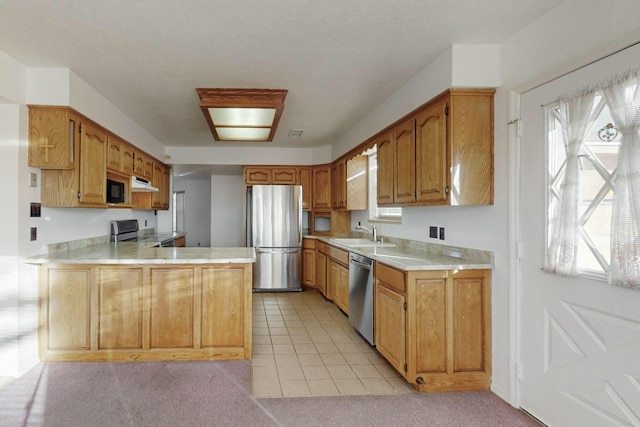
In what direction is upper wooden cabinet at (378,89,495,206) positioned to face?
to the viewer's left

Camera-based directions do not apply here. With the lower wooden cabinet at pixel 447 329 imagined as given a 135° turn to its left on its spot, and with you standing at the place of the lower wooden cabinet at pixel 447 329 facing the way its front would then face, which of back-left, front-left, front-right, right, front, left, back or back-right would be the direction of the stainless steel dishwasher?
back

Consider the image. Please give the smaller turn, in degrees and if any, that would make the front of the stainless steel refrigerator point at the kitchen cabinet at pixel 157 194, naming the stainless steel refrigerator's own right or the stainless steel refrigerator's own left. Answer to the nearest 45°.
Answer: approximately 90° to the stainless steel refrigerator's own right

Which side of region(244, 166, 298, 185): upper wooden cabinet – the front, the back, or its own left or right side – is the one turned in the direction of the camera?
front

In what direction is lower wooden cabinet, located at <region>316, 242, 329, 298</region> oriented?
to the viewer's left

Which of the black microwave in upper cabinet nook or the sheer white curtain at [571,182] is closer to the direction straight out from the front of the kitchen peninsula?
the sheer white curtain

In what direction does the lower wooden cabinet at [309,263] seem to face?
toward the camera

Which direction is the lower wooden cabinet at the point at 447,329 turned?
to the viewer's left

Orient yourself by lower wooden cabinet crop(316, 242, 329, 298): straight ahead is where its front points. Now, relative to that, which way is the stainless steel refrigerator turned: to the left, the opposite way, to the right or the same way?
to the left

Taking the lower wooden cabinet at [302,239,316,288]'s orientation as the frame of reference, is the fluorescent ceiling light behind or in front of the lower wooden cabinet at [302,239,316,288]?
in front

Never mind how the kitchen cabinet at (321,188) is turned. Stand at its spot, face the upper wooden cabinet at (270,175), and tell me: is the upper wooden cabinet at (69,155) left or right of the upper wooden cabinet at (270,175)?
left

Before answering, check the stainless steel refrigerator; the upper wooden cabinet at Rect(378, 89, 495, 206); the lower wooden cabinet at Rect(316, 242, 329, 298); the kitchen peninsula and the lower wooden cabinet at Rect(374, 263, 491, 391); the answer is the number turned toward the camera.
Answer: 2

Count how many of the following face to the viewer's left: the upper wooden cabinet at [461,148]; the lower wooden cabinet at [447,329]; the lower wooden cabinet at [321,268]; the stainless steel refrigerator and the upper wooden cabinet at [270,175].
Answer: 3

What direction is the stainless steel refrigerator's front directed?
toward the camera

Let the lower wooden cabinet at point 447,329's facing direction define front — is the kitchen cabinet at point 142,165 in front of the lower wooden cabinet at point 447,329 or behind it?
in front

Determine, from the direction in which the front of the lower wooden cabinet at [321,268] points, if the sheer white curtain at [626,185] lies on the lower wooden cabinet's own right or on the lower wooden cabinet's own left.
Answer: on the lower wooden cabinet's own left
